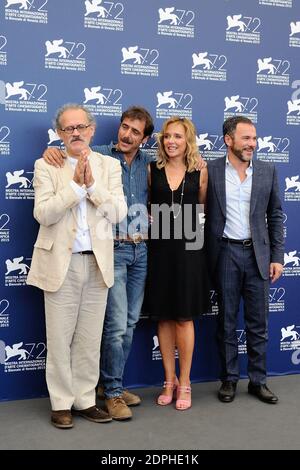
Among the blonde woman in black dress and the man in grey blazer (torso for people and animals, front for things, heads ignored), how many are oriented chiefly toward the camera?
2

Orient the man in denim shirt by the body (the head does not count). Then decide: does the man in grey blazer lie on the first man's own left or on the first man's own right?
on the first man's own left

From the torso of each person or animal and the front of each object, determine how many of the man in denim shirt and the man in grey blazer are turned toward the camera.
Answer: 2

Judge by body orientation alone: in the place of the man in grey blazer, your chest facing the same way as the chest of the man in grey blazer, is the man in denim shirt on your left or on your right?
on your right

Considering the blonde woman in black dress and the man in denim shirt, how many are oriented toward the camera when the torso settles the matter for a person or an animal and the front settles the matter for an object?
2

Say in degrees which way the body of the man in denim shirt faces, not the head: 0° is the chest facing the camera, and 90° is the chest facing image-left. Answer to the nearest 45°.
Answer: approximately 0°

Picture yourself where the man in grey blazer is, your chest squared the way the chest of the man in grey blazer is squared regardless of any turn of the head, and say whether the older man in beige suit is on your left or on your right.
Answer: on your right
